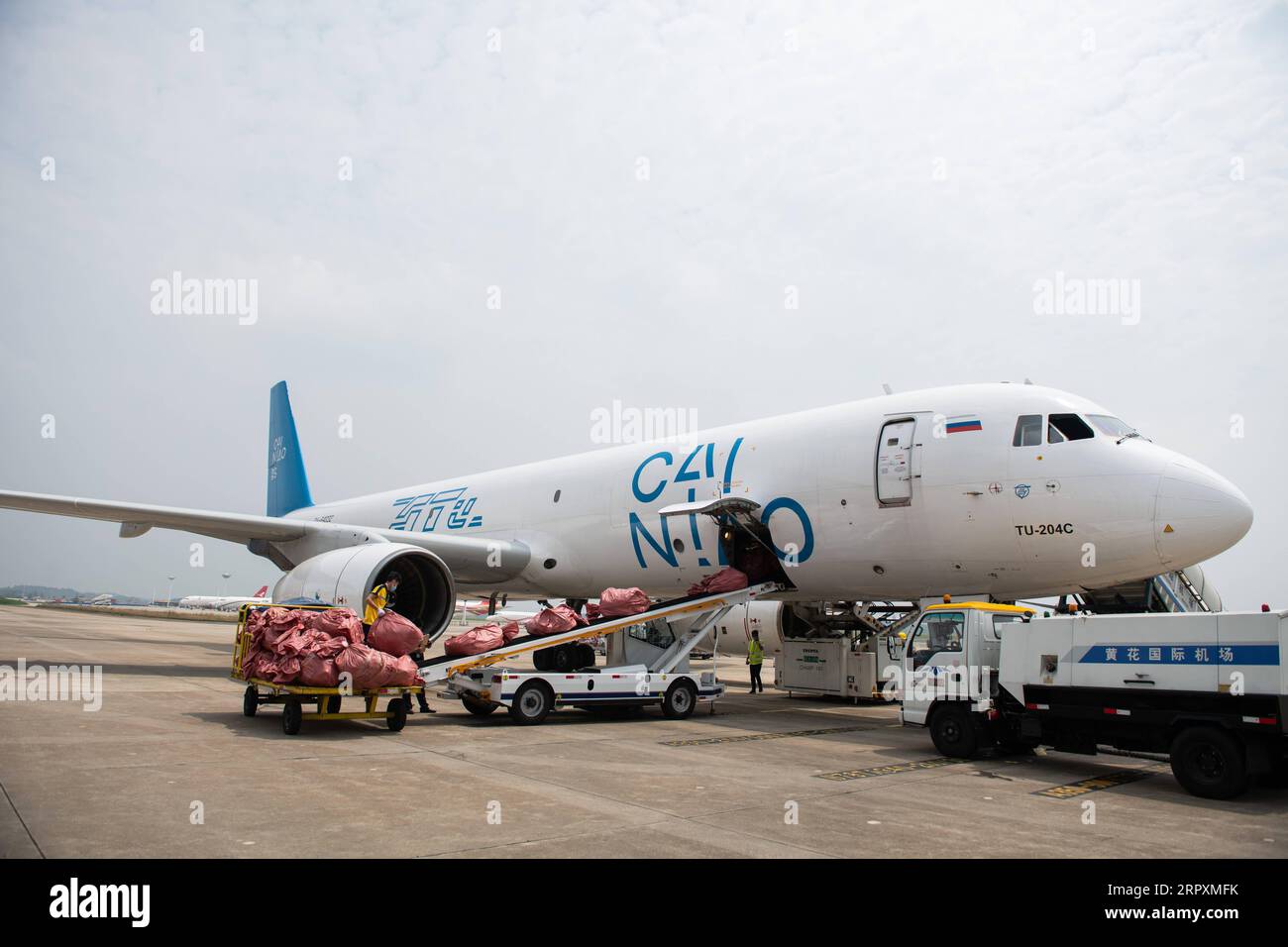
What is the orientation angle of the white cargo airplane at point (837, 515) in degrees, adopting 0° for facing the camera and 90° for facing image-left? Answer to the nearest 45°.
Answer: approximately 315°

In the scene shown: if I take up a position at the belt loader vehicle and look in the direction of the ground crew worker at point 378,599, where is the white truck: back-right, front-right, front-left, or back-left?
back-left

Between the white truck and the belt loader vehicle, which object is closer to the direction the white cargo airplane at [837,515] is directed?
the white truck
